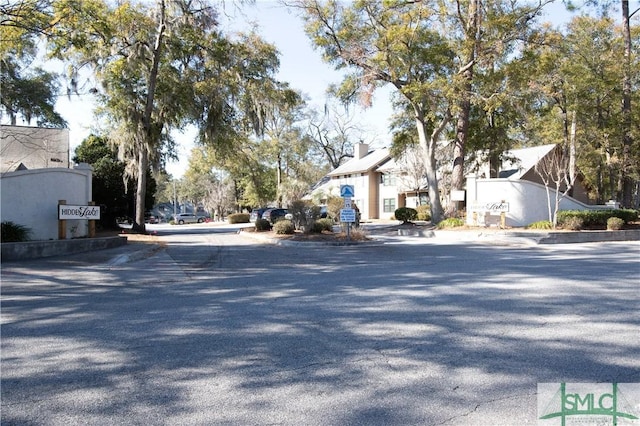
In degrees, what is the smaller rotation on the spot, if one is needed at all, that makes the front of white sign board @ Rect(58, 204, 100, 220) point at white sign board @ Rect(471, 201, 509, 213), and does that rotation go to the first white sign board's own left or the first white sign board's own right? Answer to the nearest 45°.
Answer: approximately 90° to the first white sign board's own left

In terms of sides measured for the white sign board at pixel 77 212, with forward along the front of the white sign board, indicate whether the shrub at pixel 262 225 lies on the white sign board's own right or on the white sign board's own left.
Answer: on the white sign board's own left

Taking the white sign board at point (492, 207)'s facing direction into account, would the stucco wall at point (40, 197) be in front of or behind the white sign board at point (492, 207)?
in front

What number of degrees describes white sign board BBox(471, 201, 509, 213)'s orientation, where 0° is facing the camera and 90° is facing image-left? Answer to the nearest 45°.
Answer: approximately 0°

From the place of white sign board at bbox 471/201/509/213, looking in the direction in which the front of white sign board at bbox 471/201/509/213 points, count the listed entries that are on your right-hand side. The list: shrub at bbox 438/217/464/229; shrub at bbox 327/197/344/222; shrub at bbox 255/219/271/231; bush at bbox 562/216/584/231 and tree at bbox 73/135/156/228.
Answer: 4

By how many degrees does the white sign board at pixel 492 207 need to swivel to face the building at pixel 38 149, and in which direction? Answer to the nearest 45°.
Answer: approximately 90° to its right

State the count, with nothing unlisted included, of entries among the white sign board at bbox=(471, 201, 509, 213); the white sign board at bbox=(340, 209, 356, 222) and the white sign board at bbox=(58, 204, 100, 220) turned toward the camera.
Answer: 3

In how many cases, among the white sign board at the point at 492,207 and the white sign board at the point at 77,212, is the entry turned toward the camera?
2

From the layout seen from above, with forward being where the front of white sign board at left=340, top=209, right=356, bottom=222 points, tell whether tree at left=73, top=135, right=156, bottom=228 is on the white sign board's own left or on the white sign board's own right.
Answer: on the white sign board's own right

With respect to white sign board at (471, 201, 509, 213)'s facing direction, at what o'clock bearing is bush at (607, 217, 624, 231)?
The bush is roughly at 9 o'clock from the white sign board.

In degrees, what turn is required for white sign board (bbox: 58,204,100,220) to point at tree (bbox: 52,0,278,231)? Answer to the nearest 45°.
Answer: approximately 135° to its left

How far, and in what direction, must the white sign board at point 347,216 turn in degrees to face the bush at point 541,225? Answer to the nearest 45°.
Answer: approximately 90° to its left

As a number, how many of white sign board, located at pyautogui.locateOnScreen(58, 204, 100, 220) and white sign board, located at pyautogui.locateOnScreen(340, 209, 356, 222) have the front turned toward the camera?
2

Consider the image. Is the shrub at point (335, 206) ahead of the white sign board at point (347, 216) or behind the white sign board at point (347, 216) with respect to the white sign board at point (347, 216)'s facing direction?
behind

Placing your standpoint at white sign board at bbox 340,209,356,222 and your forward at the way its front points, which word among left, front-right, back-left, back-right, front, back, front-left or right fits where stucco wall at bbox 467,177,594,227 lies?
back-left

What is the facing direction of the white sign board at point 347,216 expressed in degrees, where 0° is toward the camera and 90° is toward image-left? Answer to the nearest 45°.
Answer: approximately 0°
